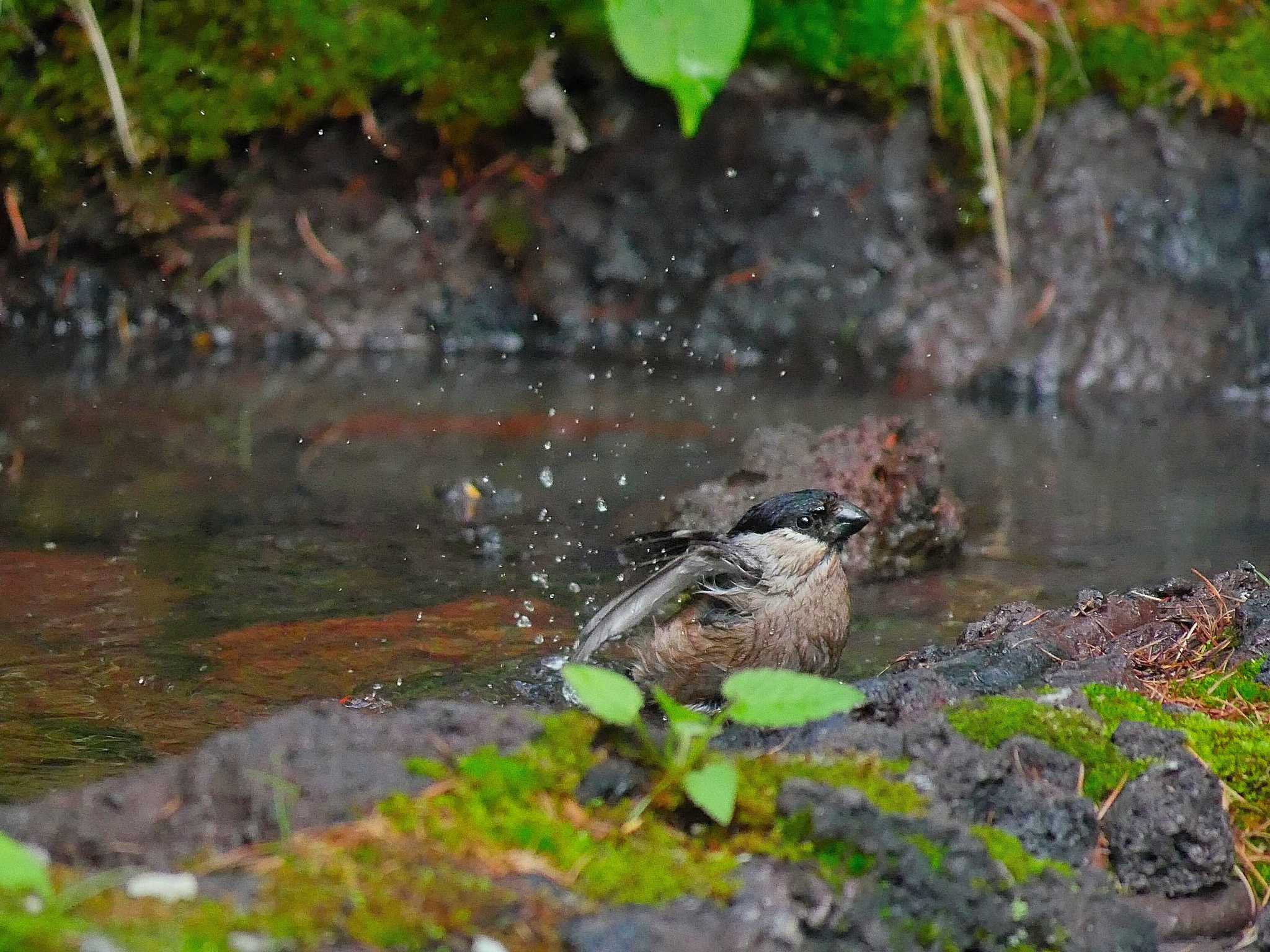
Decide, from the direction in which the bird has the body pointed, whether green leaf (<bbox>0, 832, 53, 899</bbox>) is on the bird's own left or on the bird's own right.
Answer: on the bird's own right

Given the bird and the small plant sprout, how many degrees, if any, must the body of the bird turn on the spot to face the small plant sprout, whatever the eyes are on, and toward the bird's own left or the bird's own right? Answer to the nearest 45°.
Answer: approximately 90° to the bird's own right

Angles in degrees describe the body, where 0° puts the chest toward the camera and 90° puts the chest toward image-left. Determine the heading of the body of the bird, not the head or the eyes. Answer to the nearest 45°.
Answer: approximately 270°

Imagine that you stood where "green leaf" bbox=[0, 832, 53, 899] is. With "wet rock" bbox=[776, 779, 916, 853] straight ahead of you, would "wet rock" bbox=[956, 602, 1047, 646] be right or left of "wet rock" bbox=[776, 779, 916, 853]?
left

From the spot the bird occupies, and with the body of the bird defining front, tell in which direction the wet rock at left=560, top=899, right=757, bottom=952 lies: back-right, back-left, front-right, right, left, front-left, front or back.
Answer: right

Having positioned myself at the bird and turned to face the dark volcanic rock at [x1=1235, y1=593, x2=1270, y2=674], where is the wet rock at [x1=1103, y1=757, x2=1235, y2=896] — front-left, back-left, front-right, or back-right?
front-right

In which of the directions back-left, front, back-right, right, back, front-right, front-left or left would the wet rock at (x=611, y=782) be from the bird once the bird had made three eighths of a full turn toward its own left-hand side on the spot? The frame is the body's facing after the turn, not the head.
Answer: back-left

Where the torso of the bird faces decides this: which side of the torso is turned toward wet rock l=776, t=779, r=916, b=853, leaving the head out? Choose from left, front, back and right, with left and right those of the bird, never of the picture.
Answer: right

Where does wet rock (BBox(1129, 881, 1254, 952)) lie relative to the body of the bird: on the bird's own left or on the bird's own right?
on the bird's own right

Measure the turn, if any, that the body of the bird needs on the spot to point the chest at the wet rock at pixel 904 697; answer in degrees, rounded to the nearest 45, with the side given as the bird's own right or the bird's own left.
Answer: approximately 90° to the bird's own right

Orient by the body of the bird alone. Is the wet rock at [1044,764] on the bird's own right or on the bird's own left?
on the bird's own right
